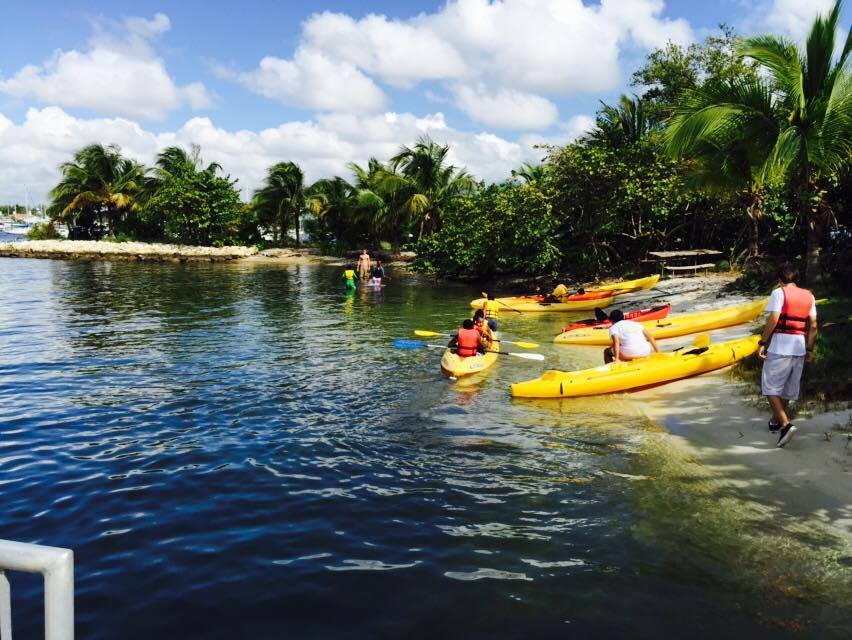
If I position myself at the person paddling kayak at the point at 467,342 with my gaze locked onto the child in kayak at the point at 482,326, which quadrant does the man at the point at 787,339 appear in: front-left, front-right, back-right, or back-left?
back-right

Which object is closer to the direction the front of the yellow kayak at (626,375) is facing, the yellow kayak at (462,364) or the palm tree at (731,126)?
the palm tree

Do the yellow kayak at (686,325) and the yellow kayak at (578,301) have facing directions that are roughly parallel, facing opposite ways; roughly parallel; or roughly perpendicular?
roughly parallel

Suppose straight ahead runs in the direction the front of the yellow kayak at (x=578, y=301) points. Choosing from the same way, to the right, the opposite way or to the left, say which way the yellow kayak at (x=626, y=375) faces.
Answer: the same way

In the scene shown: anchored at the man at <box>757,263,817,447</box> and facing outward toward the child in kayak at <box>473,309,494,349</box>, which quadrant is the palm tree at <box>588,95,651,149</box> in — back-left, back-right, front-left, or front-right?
front-right

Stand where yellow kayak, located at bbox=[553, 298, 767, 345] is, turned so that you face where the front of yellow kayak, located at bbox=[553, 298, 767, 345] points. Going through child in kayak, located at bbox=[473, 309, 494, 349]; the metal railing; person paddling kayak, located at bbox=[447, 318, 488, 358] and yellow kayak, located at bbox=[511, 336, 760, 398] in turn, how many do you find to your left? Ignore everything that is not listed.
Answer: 0

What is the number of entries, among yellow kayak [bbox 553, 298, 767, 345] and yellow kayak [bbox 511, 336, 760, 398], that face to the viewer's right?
2

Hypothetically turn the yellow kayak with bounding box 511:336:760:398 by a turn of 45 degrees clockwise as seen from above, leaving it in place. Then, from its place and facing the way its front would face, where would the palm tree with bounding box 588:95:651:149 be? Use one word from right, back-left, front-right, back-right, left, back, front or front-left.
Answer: back-left

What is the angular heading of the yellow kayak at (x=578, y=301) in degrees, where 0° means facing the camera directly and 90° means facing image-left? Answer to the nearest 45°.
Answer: approximately 270°

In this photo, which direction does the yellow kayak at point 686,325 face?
to the viewer's right

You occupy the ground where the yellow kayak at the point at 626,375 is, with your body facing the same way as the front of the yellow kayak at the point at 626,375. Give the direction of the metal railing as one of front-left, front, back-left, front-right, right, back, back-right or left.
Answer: right

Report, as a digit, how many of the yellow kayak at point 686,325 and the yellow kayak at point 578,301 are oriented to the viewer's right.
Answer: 2

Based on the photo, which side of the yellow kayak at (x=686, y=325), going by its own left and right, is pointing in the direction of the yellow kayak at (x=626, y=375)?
right
